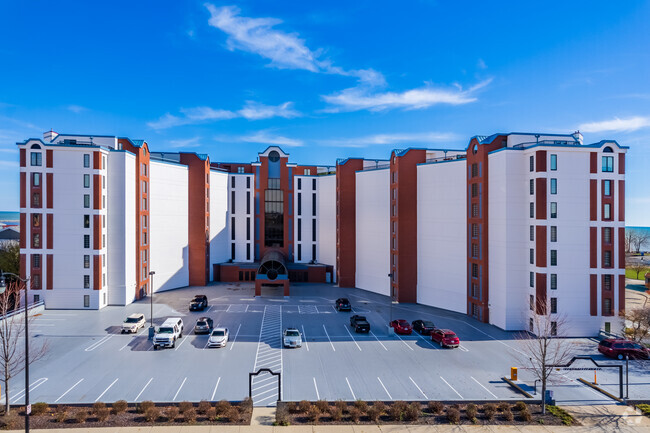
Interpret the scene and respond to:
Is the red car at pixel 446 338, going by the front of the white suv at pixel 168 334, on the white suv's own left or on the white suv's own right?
on the white suv's own left

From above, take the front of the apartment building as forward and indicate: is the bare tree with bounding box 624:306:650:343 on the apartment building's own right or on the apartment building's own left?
on the apartment building's own left

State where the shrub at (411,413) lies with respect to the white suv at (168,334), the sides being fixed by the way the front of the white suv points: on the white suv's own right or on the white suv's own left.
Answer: on the white suv's own left

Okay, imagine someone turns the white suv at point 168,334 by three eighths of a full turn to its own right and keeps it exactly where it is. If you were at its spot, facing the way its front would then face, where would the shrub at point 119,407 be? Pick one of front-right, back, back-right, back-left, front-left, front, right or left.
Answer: back

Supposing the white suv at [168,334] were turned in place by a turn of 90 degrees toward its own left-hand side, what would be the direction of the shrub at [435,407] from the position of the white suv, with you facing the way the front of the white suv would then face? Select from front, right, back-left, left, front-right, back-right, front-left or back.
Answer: front

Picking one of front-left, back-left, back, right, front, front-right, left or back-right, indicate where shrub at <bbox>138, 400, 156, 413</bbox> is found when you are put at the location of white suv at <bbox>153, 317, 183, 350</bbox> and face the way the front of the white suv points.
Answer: front-left

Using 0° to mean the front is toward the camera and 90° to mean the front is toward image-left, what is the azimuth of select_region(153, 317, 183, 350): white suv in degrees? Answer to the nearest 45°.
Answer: approximately 45°

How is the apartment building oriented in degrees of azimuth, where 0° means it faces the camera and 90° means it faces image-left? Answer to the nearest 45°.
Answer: approximately 0°
